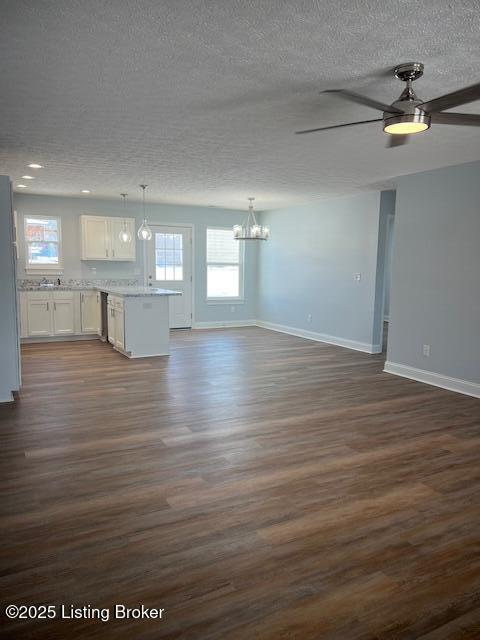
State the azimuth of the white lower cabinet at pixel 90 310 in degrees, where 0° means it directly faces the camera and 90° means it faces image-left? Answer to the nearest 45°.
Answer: approximately 0°

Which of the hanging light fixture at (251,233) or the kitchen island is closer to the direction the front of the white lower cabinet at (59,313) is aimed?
the kitchen island

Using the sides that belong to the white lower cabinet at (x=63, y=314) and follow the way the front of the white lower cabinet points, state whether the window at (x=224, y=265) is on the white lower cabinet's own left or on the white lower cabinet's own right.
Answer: on the white lower cabinet's own left

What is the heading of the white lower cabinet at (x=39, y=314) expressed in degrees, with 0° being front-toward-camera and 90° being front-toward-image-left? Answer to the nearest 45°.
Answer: approximately 0°

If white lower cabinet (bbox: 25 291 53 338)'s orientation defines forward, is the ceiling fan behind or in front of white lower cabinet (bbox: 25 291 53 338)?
in front

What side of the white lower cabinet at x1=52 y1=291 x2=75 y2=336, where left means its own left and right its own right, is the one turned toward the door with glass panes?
left
